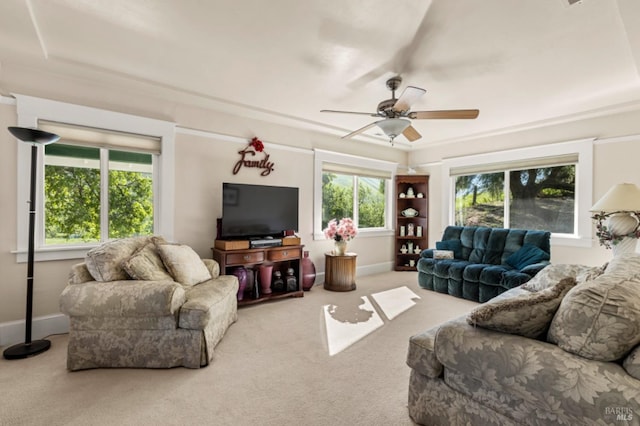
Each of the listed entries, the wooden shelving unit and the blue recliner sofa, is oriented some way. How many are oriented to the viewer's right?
0

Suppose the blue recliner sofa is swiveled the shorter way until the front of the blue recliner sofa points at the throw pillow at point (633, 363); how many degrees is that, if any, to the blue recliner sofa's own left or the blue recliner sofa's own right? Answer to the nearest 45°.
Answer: approximately 45° to the blue recliner sofa's own left

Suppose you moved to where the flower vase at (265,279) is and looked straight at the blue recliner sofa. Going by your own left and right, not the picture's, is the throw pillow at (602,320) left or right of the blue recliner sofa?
right

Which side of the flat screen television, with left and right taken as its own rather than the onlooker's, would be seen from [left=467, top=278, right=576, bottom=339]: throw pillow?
front

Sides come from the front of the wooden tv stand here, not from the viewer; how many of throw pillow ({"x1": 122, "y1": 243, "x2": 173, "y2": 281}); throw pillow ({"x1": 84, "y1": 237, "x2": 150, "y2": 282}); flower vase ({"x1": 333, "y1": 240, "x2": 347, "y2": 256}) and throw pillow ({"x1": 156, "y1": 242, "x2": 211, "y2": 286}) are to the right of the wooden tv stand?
3

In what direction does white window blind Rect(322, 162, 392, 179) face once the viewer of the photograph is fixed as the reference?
facing the viewer and to the right of the viewer

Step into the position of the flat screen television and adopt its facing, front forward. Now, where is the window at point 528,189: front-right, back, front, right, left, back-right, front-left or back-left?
front-left

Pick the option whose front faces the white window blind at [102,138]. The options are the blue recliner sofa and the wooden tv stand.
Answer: the blue recliner sofa

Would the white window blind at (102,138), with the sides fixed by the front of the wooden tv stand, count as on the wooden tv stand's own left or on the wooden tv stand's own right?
on the wooden tv stand's own right

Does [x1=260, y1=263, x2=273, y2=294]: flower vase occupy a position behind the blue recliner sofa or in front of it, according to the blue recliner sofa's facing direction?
in front

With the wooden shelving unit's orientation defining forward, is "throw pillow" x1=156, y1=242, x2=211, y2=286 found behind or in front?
in front

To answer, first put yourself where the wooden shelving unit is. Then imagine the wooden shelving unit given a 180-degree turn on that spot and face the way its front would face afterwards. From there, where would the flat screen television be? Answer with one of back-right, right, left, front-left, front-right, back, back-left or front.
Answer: back-left

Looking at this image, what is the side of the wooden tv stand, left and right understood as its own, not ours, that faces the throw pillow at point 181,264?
right

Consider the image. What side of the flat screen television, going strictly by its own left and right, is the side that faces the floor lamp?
right
